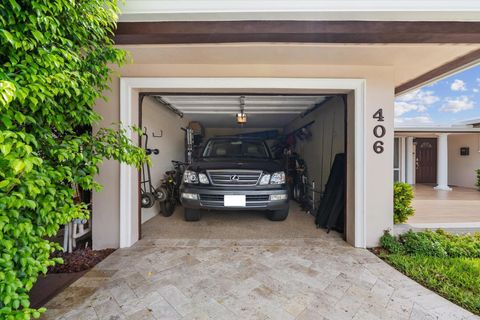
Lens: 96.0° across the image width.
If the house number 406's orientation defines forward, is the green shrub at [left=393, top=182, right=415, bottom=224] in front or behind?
behind

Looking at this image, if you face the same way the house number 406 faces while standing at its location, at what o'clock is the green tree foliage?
The green tree foliage is roughly at 1 o'clock from the house number 406.

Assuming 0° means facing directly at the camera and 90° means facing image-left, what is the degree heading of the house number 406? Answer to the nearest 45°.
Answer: approximately 0°
